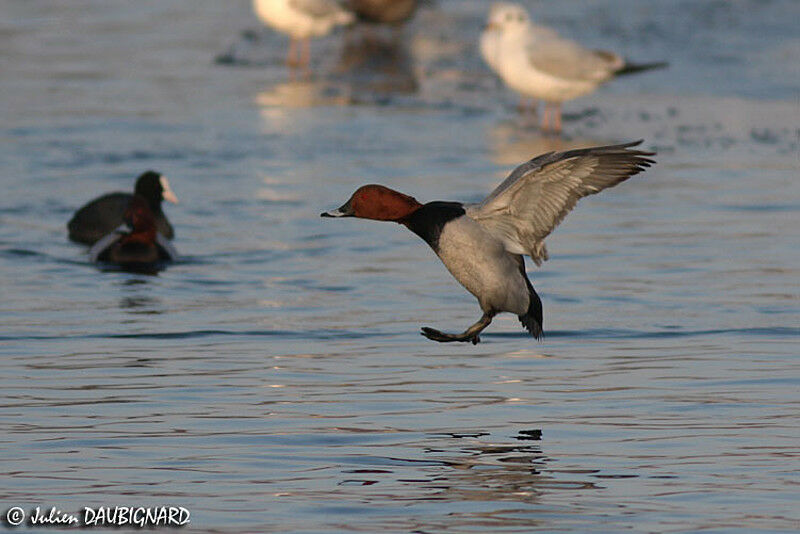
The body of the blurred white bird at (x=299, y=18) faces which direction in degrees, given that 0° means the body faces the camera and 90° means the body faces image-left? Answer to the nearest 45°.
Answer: approximately 90°

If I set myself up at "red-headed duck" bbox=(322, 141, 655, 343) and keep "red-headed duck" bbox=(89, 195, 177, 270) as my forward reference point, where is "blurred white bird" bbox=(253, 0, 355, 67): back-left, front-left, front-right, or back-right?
front-right

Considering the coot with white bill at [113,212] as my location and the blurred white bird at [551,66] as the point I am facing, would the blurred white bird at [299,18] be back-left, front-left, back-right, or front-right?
front-left

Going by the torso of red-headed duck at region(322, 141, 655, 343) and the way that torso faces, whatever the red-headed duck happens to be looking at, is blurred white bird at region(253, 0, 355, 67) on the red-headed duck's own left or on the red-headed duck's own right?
on the red-headed duck's own right

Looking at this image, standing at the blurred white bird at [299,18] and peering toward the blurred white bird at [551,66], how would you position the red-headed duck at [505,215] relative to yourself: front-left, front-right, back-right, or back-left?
front-right

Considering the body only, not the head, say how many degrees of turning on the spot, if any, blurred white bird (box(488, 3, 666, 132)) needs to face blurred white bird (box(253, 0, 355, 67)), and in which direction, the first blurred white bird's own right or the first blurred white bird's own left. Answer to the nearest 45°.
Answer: approximately 45° to the first blurred white bird's own right

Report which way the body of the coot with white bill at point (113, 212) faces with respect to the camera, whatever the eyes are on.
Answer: to the viewer's right

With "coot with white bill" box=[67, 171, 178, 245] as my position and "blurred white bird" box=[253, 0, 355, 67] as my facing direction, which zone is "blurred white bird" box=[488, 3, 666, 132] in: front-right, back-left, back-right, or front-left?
front-right

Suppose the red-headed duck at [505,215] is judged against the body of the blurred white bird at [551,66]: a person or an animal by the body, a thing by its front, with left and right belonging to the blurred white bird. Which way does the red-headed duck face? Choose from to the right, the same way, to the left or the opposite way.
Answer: the same way

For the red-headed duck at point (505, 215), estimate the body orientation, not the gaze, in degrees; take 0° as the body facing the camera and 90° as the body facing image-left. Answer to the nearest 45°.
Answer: approximately 90°

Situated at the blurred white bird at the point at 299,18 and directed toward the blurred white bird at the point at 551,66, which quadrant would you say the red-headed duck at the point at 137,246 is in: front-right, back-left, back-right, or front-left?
front-right

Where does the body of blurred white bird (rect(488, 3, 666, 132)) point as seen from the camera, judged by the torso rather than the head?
to the viewer's left
